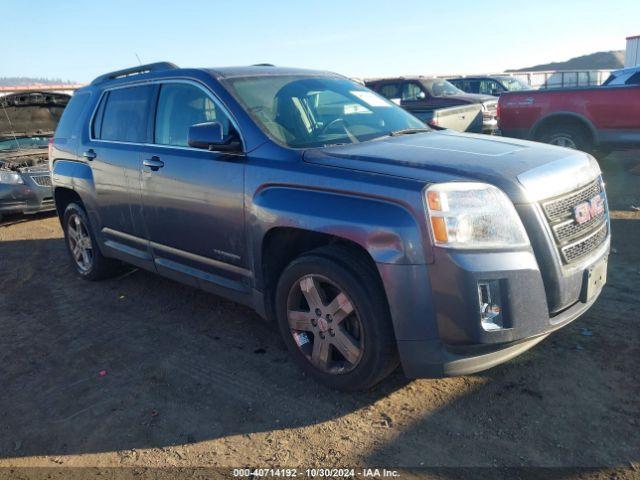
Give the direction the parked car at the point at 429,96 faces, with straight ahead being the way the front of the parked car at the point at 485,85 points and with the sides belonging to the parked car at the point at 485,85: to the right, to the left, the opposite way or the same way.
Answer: the same way

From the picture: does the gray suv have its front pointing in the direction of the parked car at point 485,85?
no

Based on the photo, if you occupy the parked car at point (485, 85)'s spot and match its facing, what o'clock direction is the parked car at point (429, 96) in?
the parked car at point (429, 96) is roughly at 2 o'clock from the parked car at point (485, 85).

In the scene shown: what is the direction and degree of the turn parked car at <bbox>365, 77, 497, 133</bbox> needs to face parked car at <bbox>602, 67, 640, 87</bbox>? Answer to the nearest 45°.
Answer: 0° — it already faces it

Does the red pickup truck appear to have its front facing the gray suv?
no

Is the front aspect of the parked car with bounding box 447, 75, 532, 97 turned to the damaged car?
no

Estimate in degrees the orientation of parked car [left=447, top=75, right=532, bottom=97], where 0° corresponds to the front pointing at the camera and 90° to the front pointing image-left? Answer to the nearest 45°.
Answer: approximately 315°

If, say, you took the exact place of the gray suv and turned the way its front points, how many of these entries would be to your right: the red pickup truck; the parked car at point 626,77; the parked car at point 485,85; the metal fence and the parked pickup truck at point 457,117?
0

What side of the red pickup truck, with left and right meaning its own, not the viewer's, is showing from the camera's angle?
right

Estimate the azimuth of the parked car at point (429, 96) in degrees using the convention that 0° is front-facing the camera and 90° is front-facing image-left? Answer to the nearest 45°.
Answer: approximately 315°

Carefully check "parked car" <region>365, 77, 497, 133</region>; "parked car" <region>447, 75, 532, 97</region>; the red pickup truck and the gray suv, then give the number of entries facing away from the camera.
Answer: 0

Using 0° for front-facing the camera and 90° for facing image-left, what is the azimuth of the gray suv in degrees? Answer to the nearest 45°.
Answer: approximately 315°

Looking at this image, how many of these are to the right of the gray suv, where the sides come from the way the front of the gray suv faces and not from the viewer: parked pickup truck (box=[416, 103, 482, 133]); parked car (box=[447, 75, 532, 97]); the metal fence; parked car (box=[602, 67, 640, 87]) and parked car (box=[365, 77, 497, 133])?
0

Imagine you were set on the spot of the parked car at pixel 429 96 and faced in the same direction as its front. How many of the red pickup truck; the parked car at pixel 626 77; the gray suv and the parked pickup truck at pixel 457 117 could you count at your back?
0

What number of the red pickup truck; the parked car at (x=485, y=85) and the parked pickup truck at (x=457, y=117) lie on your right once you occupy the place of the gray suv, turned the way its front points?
0

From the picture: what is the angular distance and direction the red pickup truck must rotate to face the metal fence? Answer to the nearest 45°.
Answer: approximately 90° to its left

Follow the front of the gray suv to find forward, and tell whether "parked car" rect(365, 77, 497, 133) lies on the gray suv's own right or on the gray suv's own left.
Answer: on the gray suv's own left

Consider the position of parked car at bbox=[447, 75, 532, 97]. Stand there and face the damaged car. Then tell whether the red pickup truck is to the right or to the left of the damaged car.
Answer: left

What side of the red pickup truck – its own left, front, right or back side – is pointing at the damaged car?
back

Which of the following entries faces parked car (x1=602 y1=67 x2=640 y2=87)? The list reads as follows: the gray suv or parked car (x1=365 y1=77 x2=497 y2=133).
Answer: parked car (x1=365 y1=77 x2=497 y2=133)
